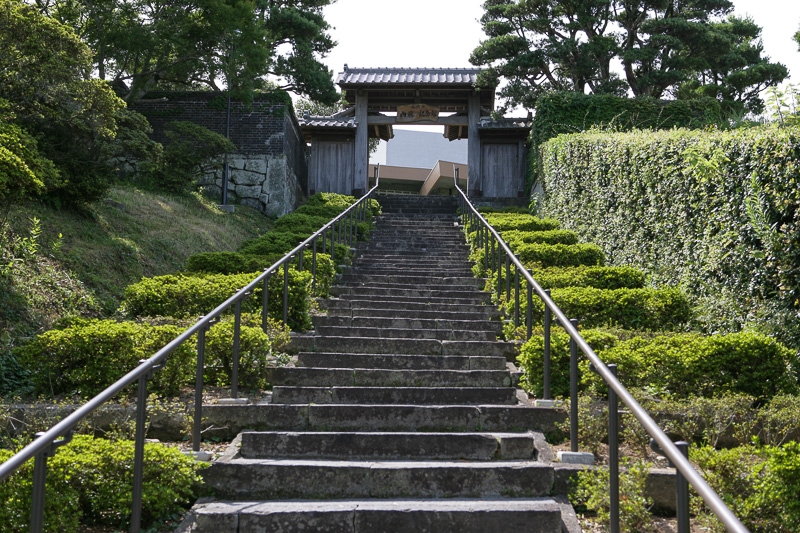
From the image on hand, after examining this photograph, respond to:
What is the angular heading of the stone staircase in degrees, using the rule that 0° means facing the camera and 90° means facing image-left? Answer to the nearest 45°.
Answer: approximately 0°

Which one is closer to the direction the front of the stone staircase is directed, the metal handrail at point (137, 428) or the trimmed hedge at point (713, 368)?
the metal handrail

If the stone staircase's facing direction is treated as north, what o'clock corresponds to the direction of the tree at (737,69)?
The tree is roughly at 7 o'clock from the stone staircase.

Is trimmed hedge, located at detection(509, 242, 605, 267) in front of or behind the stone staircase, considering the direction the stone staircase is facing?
behind

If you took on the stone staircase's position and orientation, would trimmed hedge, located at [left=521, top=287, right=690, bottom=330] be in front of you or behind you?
behind

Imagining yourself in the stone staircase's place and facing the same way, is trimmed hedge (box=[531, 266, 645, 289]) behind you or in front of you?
behind

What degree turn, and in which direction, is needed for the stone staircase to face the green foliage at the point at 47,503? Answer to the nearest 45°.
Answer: approximately 45° to its right

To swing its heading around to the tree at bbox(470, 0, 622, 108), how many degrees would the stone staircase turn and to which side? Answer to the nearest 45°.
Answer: approximately 180°

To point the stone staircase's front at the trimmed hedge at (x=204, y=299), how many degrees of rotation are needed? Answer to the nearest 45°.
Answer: approximately 135° to its right
